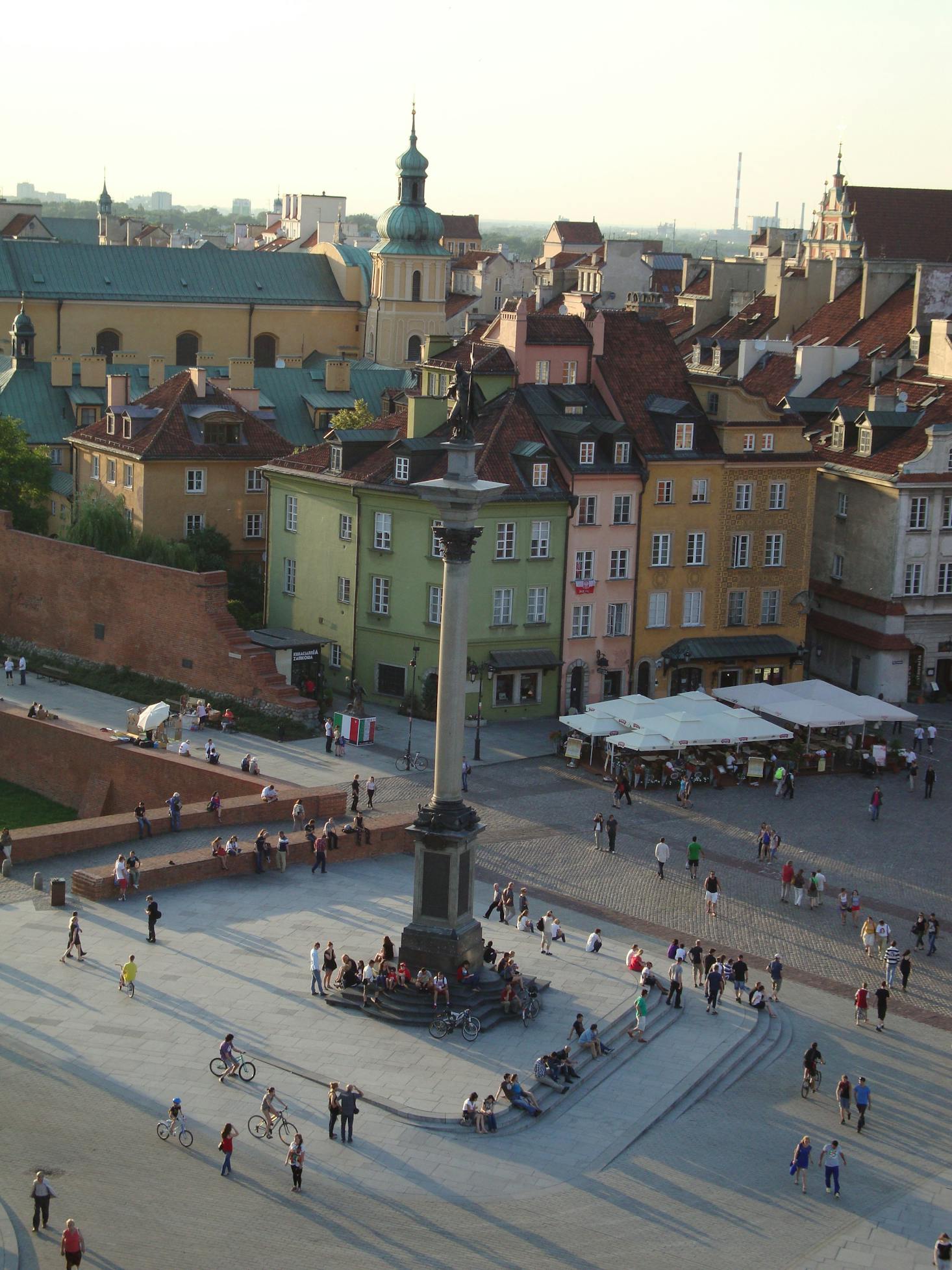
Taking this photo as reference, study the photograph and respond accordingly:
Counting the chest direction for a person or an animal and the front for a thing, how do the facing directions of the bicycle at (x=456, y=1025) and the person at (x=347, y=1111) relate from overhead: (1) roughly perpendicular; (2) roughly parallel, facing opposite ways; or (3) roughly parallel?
roughly perpendicular

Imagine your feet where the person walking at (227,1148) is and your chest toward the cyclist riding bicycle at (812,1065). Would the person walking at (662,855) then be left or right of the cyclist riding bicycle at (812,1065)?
left

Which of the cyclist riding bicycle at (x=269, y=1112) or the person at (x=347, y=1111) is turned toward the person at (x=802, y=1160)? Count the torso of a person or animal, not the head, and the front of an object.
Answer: the cyclist riding bicycle

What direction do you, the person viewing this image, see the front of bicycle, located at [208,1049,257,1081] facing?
facing to the right of the viewer

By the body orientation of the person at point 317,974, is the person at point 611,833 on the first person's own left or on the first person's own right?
on the first person's own left

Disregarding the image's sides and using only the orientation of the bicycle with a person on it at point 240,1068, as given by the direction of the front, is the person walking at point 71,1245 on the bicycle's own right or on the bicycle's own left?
on the bicycle's own right

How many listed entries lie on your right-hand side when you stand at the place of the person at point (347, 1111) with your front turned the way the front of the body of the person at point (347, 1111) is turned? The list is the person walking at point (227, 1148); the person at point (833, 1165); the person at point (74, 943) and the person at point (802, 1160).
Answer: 2

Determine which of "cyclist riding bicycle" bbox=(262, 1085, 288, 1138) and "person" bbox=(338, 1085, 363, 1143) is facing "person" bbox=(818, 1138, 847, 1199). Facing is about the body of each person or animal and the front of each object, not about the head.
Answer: the cyclist riding bicycle

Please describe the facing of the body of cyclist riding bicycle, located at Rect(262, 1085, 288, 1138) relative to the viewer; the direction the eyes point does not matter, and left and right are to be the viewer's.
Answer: facing to the right of the viewer
